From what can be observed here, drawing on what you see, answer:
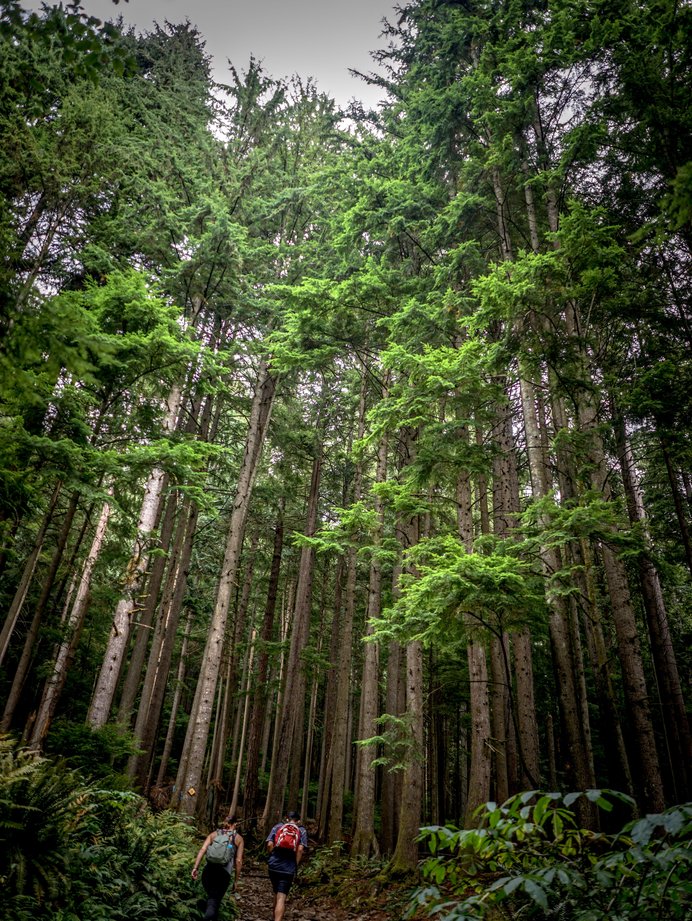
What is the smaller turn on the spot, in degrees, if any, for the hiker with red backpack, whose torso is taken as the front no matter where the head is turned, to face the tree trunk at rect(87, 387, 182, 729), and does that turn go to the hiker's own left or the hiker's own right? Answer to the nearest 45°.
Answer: approximately 45° to the hiker's own left

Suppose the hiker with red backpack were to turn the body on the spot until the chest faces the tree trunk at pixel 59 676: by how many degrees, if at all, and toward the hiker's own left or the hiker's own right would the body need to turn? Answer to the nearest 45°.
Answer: approximately 90° to the hiker's own left

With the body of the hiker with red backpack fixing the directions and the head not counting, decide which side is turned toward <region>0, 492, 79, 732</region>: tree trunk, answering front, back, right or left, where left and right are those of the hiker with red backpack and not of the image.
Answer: left

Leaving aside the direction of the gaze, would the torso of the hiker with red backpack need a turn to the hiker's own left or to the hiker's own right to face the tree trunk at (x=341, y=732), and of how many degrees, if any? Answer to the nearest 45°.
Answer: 0° — they already face it

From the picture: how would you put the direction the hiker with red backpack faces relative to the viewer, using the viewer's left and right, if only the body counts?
facing away from the viewer

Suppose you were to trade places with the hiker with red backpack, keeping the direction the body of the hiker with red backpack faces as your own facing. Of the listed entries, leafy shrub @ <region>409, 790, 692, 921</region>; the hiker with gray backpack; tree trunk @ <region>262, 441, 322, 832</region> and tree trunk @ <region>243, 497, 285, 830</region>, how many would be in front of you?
2

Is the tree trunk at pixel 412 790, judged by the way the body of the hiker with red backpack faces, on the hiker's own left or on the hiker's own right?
on the hiker's own right

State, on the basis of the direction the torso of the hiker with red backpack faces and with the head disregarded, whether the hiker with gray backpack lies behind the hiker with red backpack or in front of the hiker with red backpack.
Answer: behind
